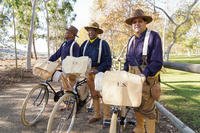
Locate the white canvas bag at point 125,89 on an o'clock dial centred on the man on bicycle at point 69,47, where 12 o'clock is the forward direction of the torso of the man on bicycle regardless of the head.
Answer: The white canvas bag is roughly at 10 o'clock from the man on bicycle.

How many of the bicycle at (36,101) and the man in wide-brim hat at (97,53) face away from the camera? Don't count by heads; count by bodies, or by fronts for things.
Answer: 0

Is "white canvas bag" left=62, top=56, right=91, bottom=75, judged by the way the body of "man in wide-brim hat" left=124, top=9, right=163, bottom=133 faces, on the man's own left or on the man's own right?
on the man's own right

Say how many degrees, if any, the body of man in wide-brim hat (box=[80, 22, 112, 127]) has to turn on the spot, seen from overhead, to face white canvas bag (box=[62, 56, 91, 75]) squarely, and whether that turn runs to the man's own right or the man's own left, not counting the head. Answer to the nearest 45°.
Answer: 0° — they already face it

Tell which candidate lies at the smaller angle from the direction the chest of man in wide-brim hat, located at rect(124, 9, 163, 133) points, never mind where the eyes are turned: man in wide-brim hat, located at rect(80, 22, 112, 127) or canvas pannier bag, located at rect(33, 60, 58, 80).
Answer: the canvas pannier bag

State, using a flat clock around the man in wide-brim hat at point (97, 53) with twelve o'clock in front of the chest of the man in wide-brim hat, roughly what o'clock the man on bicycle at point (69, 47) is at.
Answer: The man on bicycle is roughly at 3 o'clock from the man in wide-brim hat.

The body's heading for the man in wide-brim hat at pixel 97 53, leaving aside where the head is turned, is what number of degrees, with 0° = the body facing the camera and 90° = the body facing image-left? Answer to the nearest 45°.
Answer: approximately 45°

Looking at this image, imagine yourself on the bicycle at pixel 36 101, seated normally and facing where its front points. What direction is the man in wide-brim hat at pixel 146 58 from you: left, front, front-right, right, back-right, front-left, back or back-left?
left

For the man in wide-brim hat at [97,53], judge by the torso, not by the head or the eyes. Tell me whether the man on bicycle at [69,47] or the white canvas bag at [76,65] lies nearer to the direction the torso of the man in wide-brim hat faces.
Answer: the white canvas bag

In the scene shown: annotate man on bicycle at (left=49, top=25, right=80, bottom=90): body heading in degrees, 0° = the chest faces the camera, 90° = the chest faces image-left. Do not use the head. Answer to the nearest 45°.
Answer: approximately 45°

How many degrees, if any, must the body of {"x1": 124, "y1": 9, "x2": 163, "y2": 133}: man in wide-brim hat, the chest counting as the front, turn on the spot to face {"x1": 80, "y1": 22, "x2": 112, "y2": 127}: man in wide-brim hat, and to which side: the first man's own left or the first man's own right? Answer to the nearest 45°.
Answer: approximately 90° to the first man's own right
